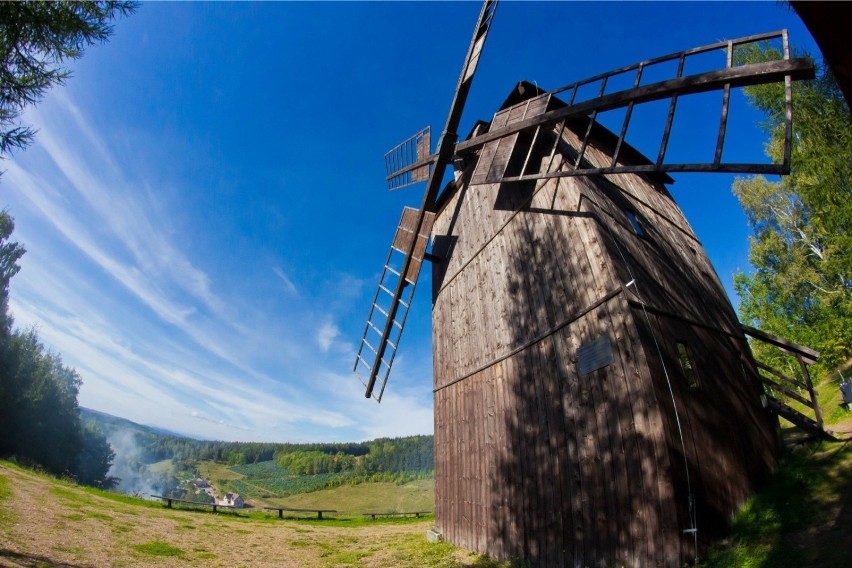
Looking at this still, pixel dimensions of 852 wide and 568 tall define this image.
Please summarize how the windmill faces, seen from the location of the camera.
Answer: facing the viewer and to the left of the viewer

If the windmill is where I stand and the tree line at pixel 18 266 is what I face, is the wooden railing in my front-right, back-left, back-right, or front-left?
back-right

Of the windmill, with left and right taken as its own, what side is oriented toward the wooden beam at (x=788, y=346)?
back

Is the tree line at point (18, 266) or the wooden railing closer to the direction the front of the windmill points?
the tree line

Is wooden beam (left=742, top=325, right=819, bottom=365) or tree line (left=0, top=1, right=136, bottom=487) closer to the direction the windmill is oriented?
the tree line

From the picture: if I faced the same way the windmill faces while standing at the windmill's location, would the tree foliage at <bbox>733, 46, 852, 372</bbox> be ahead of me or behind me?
behind

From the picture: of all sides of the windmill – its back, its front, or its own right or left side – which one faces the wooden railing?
back

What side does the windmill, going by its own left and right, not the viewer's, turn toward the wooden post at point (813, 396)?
back
